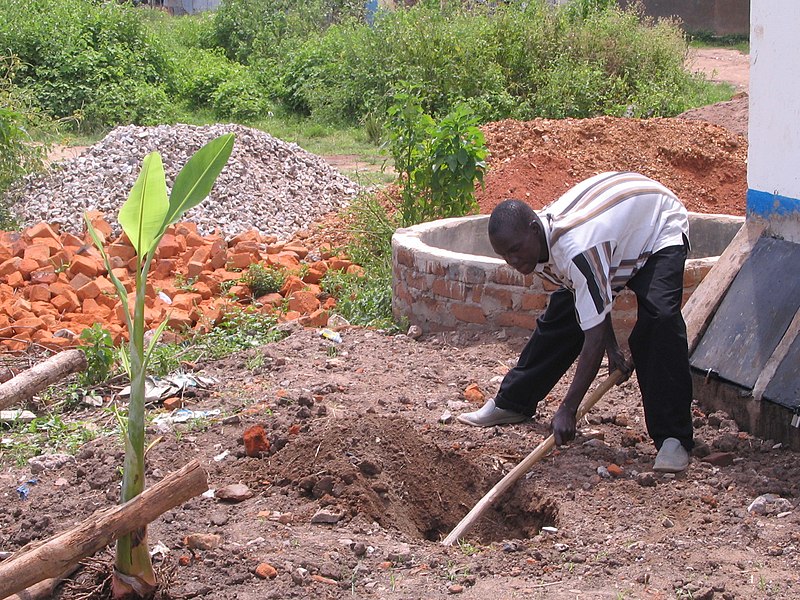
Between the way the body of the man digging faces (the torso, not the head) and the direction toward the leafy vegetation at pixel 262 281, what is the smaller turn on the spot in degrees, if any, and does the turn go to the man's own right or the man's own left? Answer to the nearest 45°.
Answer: approximately 90° to the man's own right

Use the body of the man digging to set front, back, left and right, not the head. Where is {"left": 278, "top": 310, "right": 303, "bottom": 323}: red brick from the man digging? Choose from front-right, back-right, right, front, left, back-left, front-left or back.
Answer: right

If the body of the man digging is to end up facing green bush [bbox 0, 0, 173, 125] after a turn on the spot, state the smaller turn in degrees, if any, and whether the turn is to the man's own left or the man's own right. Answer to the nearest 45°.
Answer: approximately 90° to the man's own right

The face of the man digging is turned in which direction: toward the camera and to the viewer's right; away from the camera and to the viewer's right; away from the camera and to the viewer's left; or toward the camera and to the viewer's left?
toward the camera and to the viewer's left

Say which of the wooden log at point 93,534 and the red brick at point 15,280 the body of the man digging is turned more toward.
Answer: the wooden log

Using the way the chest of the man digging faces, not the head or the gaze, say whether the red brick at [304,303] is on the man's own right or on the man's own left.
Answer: on the man's own right

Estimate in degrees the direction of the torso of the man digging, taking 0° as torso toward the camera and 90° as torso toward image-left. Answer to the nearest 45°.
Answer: approximately 45°

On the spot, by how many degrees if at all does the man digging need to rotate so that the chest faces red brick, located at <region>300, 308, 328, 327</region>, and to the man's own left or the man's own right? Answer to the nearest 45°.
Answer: approximately 90° to the man's own right

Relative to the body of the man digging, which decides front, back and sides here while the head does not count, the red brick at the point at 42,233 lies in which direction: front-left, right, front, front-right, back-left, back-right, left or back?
right

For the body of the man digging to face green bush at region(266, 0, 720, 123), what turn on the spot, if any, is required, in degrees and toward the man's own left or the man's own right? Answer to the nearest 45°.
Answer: approximately 135° to the man's own right

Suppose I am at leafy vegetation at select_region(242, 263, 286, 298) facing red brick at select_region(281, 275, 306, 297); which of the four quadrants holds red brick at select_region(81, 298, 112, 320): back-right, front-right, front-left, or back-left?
back-right

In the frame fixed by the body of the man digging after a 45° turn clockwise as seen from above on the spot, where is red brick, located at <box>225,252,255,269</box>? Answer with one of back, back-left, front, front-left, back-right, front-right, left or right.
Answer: front-right

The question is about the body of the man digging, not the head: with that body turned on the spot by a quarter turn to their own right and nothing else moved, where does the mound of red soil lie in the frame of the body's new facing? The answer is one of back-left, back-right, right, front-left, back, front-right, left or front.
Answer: front-right

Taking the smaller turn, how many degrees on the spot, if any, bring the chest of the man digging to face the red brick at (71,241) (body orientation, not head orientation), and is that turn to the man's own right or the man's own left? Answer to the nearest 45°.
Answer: approximately 90° to the man's own right

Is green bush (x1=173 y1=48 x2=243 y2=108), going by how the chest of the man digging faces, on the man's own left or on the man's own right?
on the man's own right
